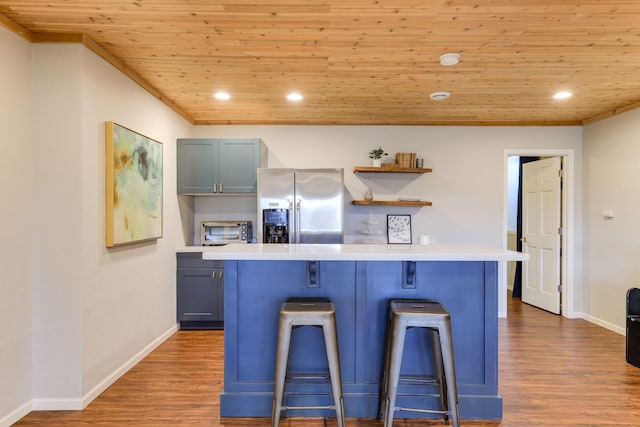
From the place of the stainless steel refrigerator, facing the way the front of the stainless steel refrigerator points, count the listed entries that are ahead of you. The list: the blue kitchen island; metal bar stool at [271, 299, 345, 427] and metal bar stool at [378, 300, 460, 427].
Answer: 3

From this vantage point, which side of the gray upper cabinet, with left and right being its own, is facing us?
front

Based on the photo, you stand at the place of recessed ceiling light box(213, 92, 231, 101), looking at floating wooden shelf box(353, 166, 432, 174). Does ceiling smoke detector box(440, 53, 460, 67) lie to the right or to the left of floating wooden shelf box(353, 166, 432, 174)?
right

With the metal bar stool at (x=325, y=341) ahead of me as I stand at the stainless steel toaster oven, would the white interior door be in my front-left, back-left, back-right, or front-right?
front-left

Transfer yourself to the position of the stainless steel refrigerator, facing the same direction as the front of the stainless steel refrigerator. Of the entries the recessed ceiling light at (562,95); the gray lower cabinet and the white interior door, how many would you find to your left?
2

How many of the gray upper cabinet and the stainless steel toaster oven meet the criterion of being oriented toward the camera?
2

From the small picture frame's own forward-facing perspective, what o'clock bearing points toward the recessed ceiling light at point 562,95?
The recessed ceiling light is roughly at 10 o'clock from the small picture frame.

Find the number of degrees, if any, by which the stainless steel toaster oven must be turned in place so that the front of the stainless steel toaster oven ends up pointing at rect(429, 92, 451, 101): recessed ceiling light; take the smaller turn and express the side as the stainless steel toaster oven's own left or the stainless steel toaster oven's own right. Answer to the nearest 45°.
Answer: approximately 45° to the stainless steel toaster oven's own left

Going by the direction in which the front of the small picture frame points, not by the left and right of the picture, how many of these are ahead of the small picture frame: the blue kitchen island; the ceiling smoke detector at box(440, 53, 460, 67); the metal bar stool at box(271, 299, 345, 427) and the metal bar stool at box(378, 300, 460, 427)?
4

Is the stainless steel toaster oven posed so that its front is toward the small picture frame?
no

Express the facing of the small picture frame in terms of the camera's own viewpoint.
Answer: facing the viewer

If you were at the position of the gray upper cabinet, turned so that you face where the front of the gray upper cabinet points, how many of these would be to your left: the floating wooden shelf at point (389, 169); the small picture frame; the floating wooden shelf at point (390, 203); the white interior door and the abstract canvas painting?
4

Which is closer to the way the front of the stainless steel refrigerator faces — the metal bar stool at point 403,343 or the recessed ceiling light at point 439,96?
the metal bar stool

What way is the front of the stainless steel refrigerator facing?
toward the camera

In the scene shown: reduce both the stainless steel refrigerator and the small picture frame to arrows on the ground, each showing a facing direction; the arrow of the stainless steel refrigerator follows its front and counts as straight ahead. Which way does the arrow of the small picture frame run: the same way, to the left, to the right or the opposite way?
the same way

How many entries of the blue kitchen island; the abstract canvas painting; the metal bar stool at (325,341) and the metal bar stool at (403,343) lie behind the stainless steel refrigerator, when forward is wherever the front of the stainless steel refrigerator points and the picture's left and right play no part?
0
